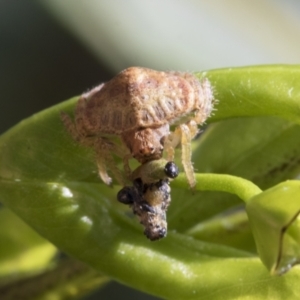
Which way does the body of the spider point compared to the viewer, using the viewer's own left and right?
facing the viewer

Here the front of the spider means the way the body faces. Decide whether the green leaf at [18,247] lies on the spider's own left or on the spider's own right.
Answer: on the spider's own right
